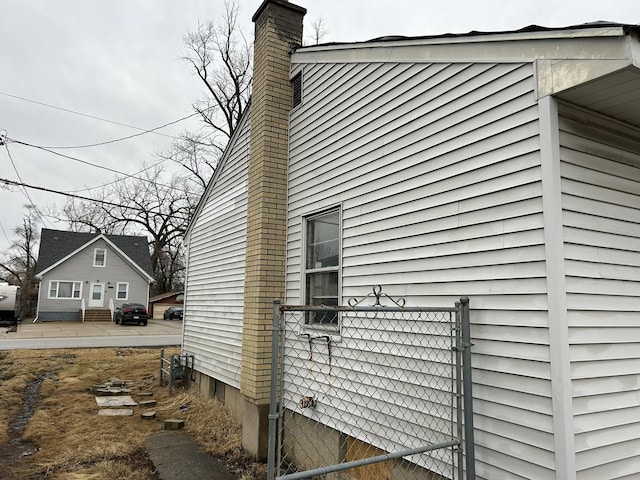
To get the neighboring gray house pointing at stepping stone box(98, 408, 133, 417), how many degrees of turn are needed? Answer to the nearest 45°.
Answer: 0° — it already faces it

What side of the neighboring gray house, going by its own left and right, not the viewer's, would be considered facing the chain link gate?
front

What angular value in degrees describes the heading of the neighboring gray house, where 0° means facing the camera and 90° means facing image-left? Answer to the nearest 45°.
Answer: approximately 0°

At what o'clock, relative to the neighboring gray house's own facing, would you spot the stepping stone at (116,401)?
The stepping stone is roughly at 12 o'clock from the neighboring gray house.

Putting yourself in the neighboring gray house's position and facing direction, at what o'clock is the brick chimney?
The brick chimney is roughly at 12 o'clock from the neighboring gray house.

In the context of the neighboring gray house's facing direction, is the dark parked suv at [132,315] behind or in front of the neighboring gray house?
in front

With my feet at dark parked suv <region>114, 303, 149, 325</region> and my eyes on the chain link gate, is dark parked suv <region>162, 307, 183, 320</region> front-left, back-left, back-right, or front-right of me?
back-left
